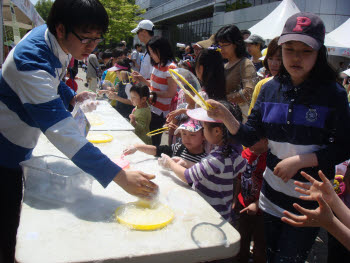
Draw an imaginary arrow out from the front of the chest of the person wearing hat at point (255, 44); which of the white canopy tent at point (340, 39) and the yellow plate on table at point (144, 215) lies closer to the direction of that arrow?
the yellow plate on table

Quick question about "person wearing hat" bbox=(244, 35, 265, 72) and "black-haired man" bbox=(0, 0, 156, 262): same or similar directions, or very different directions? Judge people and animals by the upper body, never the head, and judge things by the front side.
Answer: very different directions

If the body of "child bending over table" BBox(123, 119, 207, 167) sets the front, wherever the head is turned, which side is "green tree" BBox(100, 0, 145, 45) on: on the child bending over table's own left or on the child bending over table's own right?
on the child bending over table's own right

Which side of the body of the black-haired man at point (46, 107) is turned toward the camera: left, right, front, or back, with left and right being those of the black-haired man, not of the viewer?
right

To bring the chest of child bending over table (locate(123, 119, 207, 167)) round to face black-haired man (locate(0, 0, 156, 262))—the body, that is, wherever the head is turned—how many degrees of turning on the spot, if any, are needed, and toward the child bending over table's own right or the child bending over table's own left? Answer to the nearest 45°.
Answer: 0° — they already face them
